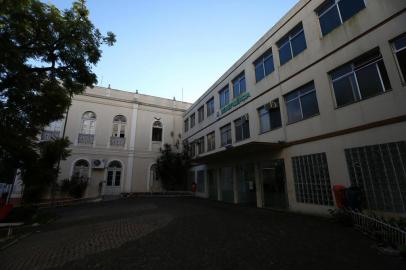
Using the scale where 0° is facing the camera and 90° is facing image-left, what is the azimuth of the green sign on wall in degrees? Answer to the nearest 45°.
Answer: approximately 45°

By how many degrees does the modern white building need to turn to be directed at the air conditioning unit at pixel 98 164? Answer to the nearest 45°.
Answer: approximately 45° to its right

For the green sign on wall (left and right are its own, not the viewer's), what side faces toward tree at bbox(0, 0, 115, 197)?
front

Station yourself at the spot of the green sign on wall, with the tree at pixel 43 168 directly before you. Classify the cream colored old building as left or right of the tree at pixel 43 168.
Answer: right

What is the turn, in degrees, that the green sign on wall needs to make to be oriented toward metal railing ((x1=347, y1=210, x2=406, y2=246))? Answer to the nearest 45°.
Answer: approximately 90° to its left

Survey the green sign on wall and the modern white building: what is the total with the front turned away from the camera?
0

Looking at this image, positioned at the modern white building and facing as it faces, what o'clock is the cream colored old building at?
The cream colored old building is roughly at 2 o'clock from the modern white building.

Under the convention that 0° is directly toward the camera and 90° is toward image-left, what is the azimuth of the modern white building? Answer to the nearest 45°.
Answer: approximately 45°
